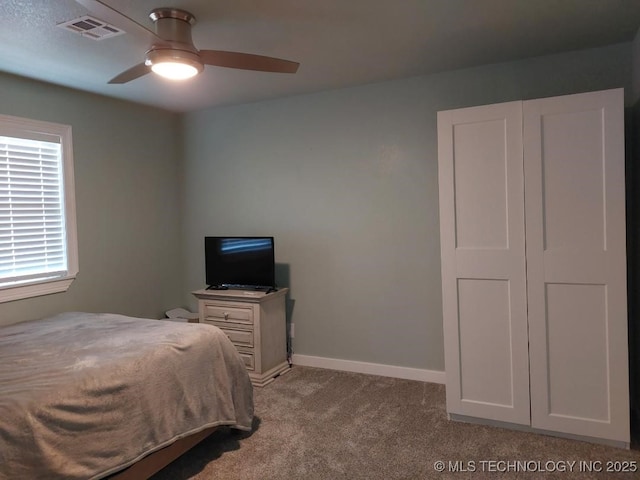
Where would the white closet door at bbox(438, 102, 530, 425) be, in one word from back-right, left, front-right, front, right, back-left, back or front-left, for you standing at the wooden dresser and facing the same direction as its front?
left

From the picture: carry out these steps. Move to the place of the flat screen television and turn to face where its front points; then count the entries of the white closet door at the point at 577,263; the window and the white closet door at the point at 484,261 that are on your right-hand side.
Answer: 1

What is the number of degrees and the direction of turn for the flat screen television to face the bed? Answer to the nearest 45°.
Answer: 0° — it already faces it

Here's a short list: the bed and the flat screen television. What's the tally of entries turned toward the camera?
1

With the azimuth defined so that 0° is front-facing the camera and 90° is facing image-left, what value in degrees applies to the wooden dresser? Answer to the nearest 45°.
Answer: approximately 45°

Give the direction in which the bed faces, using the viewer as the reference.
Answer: facing away from the viewer and to the right of the viewer

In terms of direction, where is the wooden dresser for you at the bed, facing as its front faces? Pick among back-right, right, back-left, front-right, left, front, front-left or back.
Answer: front

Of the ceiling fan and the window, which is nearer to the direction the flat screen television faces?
the ceiling fan

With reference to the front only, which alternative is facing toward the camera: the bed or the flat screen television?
the flat screen television

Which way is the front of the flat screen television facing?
toward the camera

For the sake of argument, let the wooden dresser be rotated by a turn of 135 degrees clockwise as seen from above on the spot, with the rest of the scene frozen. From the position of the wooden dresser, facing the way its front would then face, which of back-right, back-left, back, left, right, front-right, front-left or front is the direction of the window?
left

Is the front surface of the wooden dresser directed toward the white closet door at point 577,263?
no

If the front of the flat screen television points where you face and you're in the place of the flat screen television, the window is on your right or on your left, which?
on your right

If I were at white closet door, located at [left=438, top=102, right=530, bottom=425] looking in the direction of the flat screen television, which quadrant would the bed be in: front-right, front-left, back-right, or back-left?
front-left

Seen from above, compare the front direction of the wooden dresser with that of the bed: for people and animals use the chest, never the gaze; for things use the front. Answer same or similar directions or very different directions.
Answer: very different directions
